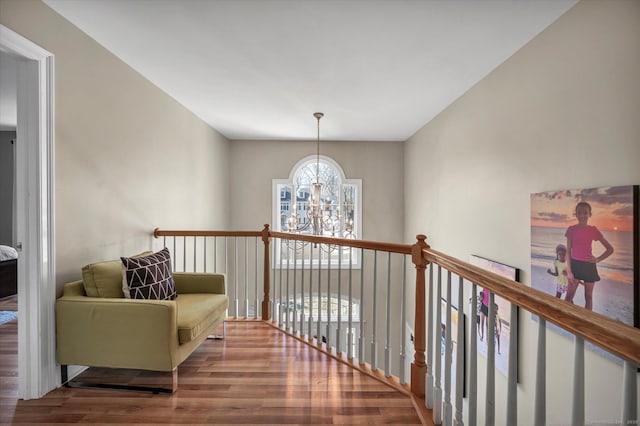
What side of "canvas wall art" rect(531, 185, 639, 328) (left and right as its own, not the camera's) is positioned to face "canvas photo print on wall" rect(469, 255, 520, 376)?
right

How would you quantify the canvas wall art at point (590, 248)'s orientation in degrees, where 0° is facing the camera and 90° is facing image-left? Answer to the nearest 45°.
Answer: approximately 45°

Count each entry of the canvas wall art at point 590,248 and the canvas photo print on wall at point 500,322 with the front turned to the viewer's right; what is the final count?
0

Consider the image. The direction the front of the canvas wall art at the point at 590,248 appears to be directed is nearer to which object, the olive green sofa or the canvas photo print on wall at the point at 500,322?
the olive green sofa

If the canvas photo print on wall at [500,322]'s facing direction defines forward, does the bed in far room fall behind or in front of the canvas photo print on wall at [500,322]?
in front

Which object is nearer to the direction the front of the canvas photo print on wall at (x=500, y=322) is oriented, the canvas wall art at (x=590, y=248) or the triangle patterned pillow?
the triangle patterned pillow

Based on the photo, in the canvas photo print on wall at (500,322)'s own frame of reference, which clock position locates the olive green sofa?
The olive green sofa is roughly at 12 o'clock from the canvas photo print on wall.

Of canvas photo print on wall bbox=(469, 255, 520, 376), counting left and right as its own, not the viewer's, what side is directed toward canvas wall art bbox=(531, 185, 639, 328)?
left

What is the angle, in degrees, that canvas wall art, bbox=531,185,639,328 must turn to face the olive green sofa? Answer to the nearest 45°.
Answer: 0° — it already faces it
